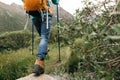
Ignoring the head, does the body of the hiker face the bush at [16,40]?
no
